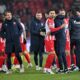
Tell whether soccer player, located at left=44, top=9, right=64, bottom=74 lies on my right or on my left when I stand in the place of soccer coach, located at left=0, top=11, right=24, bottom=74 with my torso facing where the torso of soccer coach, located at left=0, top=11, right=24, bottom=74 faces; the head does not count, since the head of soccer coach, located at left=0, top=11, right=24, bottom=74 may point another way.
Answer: on my left
